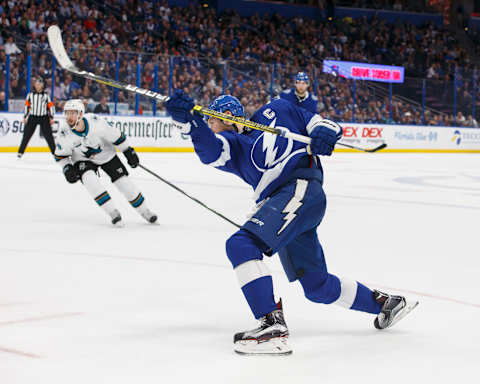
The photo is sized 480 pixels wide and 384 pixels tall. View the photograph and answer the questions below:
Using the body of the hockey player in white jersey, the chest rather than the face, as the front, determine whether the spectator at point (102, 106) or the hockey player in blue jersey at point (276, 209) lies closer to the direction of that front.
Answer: the hockey player in blue jersey

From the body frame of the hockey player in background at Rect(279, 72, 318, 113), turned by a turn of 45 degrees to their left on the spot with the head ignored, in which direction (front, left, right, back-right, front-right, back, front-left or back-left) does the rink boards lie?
back-left

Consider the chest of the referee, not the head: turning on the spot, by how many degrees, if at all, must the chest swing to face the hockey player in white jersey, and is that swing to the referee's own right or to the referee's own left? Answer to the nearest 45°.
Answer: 0° — they already face them
